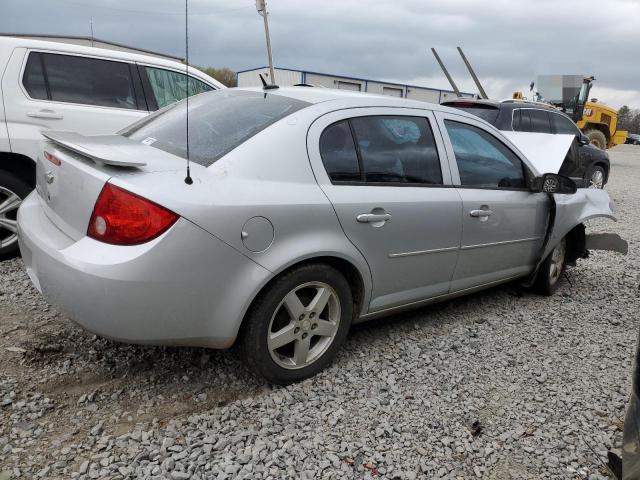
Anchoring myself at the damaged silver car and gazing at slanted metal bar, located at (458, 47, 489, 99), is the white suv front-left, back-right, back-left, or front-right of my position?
front-left

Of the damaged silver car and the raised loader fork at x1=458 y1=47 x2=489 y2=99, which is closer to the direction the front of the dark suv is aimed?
the raised loader fork

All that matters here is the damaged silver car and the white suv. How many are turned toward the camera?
0

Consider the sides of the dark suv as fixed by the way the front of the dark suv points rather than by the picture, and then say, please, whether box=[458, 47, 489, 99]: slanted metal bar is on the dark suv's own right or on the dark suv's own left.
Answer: on the dark suv's own left

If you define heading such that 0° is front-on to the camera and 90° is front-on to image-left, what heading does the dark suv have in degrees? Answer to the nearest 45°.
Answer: approximately 225°

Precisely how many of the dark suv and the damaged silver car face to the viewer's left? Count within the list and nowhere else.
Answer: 0

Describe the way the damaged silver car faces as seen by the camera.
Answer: facing away from the viewer and to the right of the viewer

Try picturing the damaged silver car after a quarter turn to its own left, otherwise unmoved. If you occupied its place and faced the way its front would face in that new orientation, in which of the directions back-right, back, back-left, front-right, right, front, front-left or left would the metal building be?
front-right

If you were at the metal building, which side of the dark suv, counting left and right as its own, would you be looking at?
left

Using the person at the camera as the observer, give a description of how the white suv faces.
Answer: facing away from the viewer and to the right of the viewer

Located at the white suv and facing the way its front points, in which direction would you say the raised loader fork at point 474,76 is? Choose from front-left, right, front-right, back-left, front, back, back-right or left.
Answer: front

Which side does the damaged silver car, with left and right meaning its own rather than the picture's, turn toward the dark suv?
front

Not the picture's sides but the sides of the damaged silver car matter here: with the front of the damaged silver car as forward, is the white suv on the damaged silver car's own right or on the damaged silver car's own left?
on the damaged silver car's own left

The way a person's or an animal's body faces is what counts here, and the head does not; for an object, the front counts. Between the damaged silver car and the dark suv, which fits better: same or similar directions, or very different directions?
same or similar directions
